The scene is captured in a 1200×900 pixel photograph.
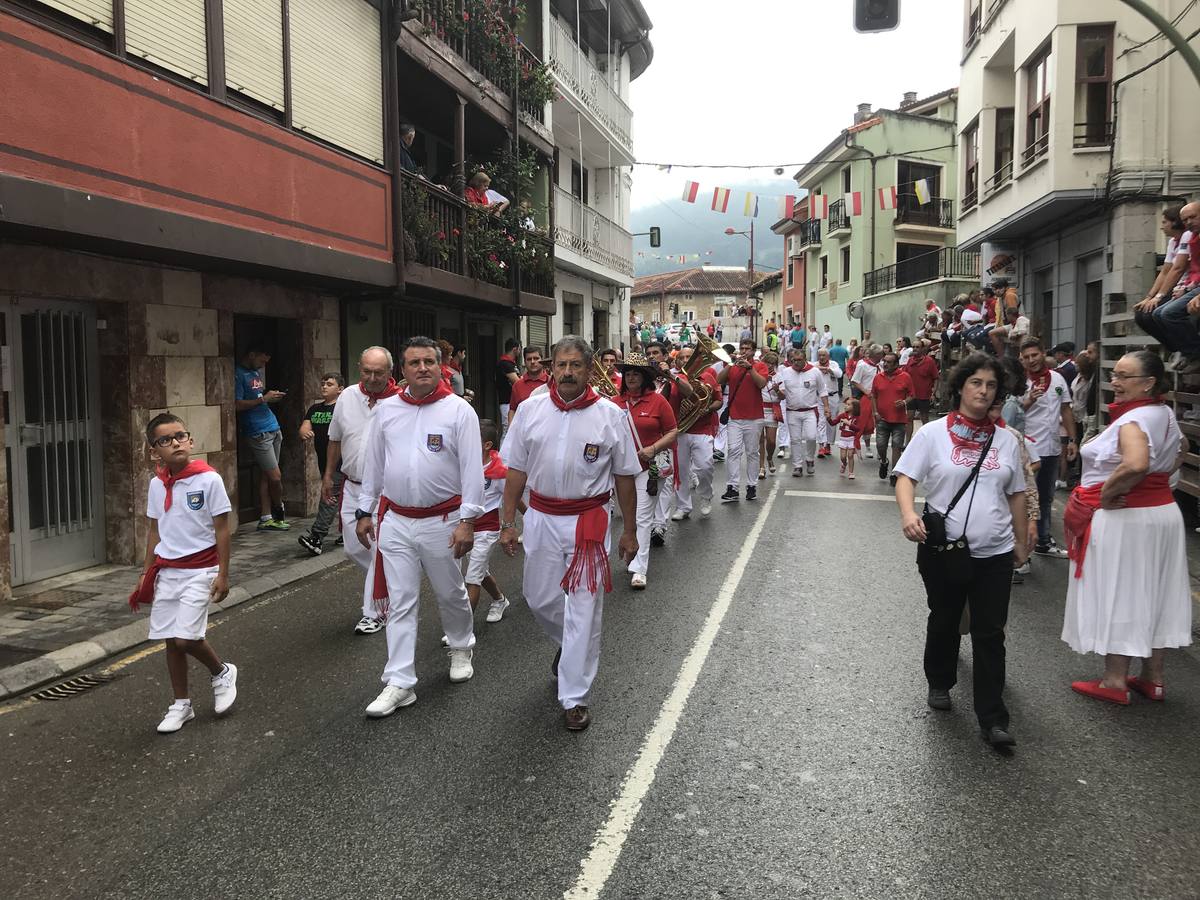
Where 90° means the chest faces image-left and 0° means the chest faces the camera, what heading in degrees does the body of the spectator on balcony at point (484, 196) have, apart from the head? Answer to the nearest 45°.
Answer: approximately 315°

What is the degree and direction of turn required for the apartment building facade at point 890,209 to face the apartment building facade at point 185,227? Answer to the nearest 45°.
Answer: approximately 45° to its left

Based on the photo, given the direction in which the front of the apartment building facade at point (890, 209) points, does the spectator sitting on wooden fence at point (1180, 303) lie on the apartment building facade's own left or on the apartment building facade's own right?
on the apartment building facade's own left

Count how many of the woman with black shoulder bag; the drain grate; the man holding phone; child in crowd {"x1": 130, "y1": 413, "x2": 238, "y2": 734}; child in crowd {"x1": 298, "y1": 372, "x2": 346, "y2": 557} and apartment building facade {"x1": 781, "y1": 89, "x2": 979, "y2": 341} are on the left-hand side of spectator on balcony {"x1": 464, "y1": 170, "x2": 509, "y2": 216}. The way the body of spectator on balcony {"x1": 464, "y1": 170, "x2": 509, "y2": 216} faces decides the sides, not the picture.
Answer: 1

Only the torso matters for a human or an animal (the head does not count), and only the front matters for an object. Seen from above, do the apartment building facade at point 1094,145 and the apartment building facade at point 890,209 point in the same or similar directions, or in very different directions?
same or similar directions

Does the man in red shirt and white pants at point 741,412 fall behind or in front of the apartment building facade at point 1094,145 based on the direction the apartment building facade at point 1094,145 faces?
in front

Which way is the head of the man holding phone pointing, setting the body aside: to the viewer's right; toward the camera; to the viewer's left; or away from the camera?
to the viewer's right

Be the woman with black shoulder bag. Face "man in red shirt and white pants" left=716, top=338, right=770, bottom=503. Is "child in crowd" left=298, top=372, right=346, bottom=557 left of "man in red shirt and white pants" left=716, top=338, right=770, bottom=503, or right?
left

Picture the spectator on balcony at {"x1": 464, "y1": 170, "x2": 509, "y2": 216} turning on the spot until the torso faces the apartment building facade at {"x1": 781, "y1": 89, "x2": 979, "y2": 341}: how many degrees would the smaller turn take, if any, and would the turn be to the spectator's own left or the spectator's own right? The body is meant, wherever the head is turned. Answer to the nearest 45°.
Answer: approximately 90° to the spectator's own left

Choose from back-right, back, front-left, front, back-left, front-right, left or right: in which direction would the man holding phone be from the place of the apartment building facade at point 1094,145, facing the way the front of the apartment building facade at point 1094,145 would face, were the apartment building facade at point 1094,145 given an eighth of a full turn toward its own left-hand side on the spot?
front-right

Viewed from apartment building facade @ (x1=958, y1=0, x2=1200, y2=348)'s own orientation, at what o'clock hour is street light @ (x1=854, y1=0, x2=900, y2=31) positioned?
The street light is roughly at 11 o'clock from the apartment building facade.

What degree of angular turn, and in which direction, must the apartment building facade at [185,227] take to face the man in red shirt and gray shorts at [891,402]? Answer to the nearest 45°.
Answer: approximately 45° to its left

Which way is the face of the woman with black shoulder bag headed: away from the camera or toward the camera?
toward the camera

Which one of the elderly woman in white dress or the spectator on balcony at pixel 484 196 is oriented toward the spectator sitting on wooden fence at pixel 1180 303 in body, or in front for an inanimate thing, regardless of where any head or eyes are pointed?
the spectator on balcony at pixel 484 196
